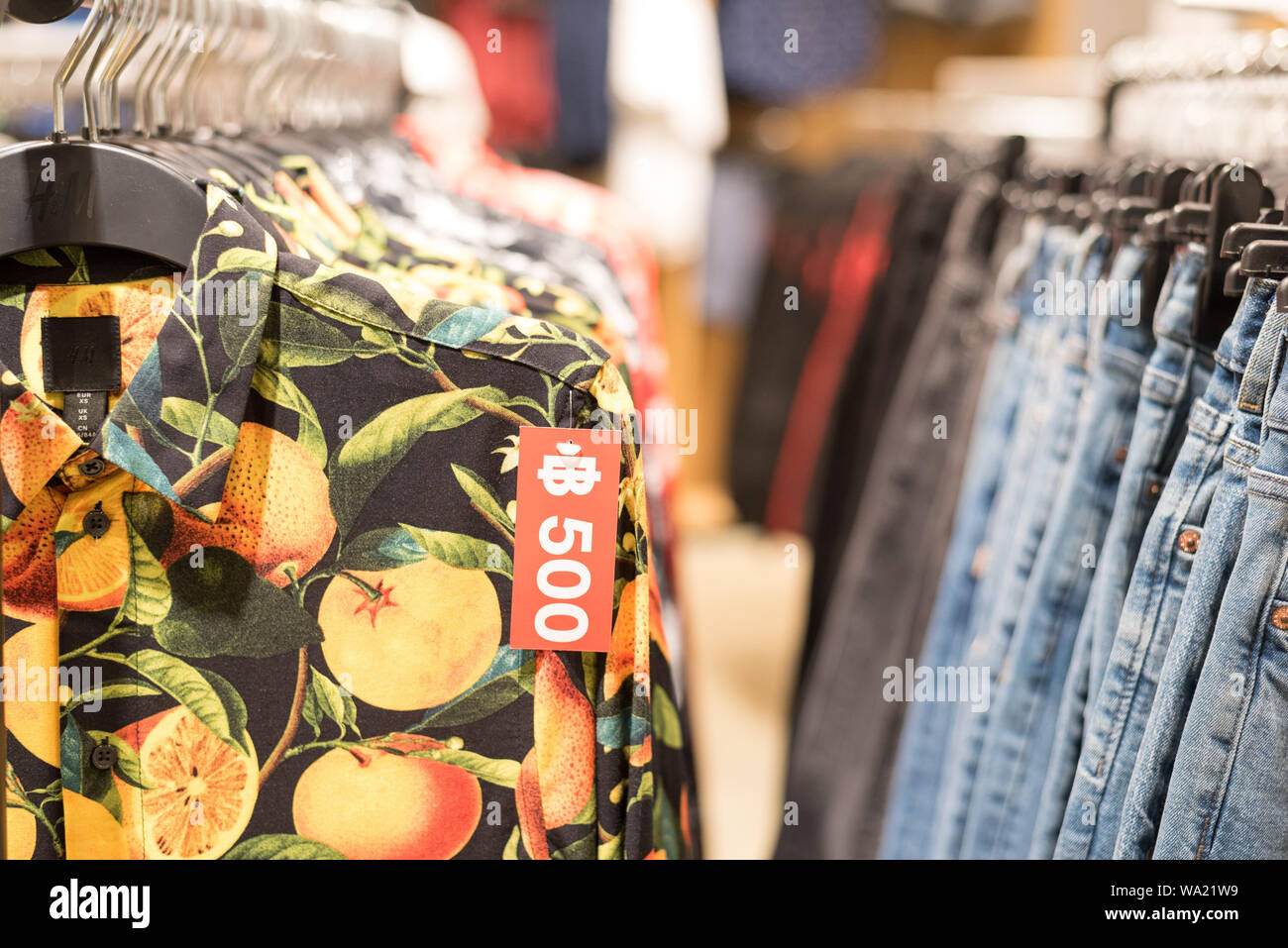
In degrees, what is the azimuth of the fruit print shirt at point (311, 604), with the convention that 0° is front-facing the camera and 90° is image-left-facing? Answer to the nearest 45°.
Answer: approximately 0°
